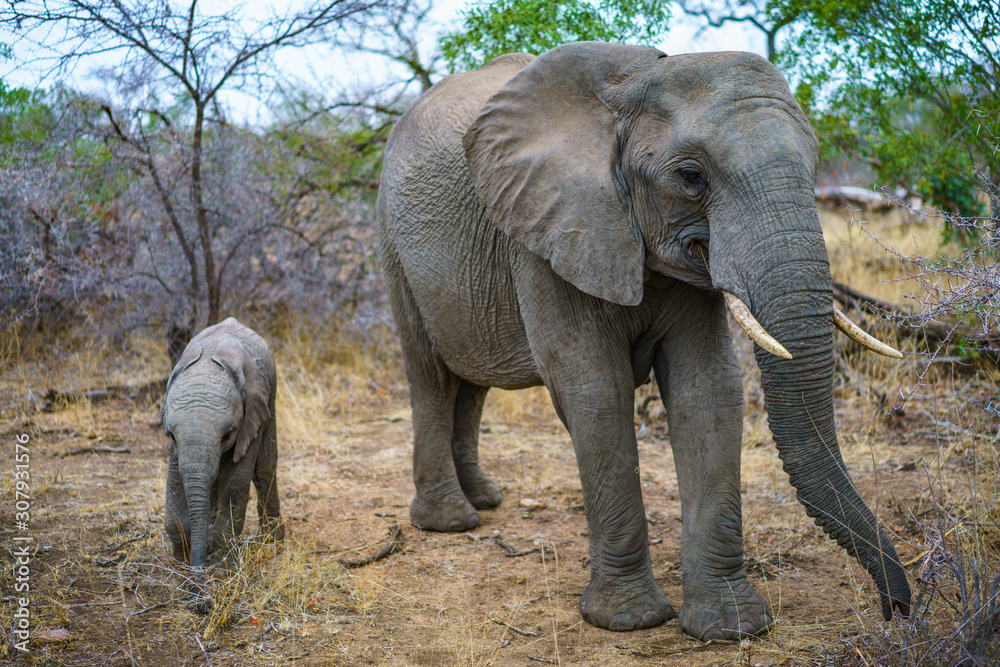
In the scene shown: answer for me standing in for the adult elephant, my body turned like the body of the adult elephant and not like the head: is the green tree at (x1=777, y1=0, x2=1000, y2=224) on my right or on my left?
on my left

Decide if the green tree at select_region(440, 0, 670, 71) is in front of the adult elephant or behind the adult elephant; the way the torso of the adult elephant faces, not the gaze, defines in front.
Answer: behind

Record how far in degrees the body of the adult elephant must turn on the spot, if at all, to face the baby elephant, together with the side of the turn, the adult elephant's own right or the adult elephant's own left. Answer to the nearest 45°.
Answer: approximately 135° to the adult elephant's own right

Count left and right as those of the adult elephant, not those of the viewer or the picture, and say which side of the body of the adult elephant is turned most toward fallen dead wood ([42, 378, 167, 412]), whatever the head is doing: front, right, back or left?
back

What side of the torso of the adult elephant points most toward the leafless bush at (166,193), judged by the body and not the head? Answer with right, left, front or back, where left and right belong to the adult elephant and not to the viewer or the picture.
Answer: back

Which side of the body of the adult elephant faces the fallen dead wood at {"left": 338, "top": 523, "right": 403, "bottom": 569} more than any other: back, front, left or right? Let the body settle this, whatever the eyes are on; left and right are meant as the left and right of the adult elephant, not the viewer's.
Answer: back

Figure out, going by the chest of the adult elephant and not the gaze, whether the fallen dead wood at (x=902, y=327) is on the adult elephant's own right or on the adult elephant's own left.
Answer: on the adult elephant's own left

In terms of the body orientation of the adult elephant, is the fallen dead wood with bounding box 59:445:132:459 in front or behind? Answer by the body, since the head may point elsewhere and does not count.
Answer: behind
